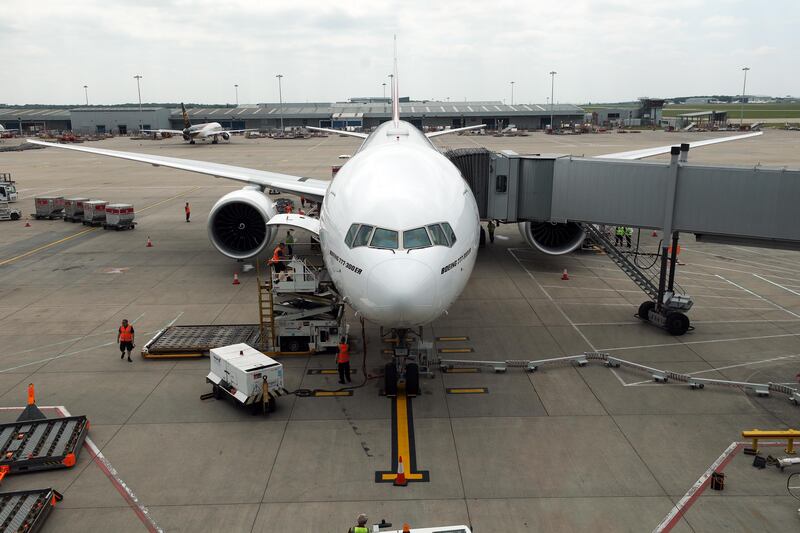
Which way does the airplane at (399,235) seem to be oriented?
toward the camera

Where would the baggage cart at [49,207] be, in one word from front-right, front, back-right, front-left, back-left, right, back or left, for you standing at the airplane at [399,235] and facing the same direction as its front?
back-right

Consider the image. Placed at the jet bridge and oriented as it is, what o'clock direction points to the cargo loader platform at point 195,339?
The cargo loader platform is roughly at 11 o'clock from the jet bridge.

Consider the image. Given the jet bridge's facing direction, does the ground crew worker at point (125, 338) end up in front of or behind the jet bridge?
in front

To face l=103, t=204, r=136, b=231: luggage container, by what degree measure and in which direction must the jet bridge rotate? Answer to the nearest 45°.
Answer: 0° — it already faces it

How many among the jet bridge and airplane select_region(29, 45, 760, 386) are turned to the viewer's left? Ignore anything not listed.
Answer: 1

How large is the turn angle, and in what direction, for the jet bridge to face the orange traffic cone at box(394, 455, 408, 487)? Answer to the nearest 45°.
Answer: approximately 90° to its left

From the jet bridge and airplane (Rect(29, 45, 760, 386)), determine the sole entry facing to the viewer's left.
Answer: the jet bridge

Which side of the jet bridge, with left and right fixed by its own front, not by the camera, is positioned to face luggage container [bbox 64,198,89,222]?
front

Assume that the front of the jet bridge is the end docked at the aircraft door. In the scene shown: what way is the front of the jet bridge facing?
to the viewer's left

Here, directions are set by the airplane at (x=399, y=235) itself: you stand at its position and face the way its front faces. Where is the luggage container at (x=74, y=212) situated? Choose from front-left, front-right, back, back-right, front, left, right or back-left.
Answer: back-right

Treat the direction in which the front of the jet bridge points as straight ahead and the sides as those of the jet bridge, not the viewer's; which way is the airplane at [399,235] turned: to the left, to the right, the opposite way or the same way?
to the left
